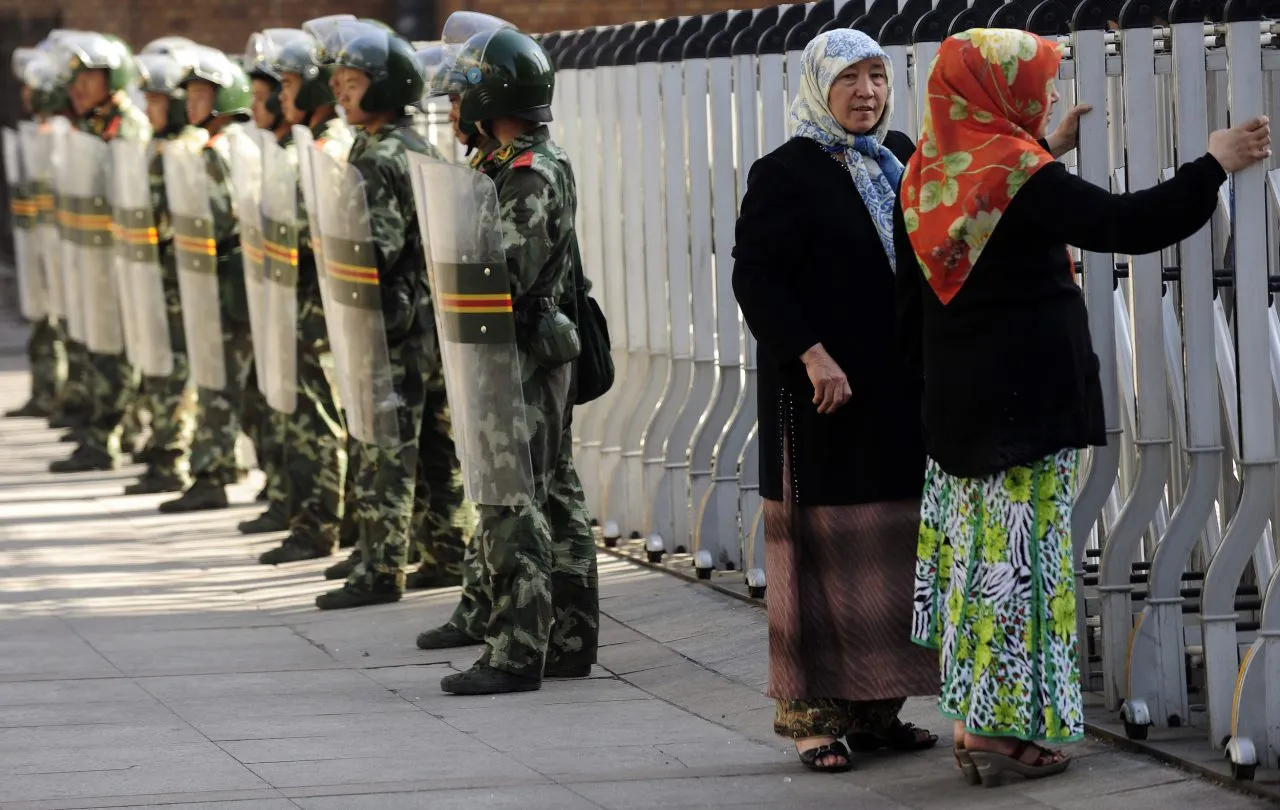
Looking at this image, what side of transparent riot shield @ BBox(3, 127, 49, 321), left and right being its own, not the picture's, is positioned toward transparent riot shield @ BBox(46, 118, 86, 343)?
left

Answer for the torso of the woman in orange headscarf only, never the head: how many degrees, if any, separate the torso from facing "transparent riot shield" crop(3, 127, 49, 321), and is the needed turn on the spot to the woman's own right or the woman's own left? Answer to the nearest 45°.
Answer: approximately 90° to the woman's own left

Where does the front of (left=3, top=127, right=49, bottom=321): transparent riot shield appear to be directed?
to the viewer's left

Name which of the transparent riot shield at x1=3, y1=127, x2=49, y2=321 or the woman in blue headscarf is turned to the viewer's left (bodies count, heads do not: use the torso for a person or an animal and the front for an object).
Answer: the transparent riot shield

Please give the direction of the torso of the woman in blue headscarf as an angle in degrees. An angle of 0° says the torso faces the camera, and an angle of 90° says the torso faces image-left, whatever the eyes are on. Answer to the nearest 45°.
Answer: approximately 315°

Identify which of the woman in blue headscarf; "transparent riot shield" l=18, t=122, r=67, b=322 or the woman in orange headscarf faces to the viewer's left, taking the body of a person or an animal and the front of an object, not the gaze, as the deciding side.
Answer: the transparent riot shield

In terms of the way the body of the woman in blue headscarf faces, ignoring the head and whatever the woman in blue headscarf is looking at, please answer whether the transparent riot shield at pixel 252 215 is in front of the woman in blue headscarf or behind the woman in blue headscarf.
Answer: behind

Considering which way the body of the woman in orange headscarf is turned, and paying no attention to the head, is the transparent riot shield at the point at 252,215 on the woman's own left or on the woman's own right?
on the woman's own left

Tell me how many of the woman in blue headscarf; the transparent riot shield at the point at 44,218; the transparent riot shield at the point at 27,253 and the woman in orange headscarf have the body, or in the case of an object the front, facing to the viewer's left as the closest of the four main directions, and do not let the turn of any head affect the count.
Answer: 2

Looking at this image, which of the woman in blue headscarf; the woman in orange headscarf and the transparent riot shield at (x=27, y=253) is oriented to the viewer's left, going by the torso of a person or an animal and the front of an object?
the transparent riot shield

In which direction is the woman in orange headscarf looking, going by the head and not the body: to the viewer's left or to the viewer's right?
to the viewer's right

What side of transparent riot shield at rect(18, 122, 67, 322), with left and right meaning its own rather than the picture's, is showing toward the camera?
left

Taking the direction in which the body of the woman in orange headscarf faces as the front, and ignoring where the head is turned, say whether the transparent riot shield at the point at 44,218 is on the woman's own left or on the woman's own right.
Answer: on the woman's own left
